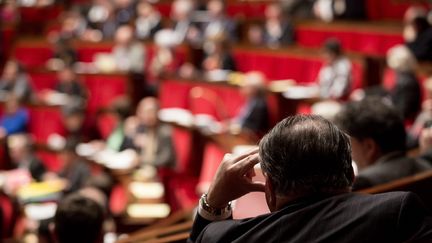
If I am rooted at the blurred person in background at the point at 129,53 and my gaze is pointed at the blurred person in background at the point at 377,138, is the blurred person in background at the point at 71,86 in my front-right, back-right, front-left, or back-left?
front-right

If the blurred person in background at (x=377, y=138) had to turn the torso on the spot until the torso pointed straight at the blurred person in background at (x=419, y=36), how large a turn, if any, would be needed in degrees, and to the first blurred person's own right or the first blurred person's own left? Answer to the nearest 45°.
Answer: approximately 45° to the first blurred person's own right

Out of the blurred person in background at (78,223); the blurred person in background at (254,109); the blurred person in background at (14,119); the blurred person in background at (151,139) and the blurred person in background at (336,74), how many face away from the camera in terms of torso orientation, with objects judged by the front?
1

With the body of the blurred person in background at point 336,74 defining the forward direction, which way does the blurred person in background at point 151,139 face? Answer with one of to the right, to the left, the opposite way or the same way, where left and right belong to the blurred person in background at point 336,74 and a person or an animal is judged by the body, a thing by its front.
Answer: the same way

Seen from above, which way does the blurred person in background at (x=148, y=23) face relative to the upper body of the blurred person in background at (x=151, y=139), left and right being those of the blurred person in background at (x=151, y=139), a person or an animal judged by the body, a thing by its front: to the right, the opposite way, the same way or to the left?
the same way

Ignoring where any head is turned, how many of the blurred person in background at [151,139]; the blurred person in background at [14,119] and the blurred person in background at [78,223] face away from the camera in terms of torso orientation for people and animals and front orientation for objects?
1

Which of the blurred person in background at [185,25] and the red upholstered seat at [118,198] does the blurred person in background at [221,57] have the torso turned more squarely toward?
the red upholstered seat

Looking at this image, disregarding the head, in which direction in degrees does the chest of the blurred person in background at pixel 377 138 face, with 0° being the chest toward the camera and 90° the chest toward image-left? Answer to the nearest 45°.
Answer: approximately 135°

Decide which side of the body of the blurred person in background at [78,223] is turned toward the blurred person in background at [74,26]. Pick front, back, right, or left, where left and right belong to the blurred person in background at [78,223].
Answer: front

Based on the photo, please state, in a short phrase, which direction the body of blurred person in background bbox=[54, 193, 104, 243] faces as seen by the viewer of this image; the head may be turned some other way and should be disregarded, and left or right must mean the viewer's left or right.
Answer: facing away from the viewer

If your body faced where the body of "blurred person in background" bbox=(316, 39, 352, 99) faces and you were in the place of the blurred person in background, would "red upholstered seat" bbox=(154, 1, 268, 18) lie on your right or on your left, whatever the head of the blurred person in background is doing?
on your right

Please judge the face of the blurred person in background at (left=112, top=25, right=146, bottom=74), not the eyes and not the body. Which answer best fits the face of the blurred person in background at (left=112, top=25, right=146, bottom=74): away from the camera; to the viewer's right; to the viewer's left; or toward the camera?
toward the camera

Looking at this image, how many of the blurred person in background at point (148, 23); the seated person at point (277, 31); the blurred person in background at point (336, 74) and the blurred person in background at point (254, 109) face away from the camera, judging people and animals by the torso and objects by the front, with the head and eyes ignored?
0

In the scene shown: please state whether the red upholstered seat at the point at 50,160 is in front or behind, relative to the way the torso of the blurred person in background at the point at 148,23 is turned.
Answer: in front

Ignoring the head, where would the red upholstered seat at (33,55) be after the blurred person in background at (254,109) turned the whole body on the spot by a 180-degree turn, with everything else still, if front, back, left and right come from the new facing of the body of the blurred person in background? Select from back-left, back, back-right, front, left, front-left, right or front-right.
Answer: back-left

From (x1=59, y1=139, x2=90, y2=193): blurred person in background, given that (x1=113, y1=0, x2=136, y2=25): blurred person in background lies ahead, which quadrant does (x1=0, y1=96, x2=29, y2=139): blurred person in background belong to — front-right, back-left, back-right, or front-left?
front-left

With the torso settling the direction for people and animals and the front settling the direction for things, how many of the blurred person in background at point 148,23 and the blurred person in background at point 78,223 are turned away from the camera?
1

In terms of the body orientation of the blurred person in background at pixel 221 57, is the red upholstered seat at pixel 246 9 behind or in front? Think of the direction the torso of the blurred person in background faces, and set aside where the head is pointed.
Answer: behind

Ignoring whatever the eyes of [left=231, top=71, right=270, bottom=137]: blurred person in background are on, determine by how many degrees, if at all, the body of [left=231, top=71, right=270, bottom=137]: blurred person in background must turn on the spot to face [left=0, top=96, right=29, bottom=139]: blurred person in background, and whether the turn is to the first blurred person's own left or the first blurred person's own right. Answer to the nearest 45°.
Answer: approximately 45° to the first blurred person's own right

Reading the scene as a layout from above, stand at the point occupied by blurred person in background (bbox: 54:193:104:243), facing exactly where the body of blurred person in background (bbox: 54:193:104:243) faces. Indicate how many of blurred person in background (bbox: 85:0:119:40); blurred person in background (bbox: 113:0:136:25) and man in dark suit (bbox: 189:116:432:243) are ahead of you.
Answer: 2

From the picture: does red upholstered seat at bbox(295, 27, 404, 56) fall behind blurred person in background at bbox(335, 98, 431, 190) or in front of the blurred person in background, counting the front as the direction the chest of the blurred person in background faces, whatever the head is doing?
in front

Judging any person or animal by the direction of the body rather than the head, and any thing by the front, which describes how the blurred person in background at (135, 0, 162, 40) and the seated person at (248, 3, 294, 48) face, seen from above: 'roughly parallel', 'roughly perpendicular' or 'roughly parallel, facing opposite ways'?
roughly parallel
